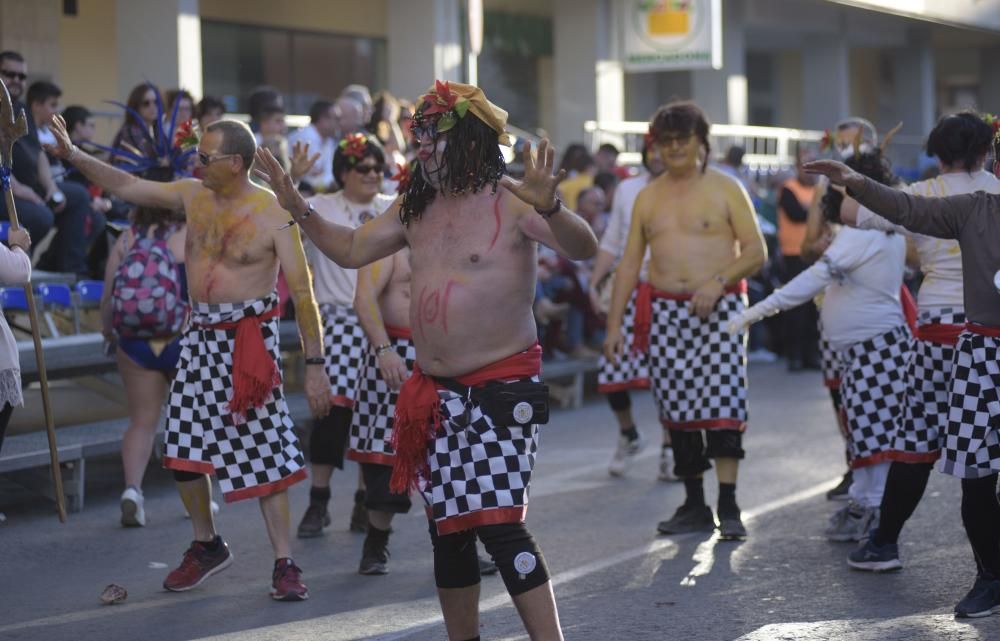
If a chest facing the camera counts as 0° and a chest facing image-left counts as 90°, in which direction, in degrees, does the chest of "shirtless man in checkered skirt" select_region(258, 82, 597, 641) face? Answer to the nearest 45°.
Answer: approximately 45°

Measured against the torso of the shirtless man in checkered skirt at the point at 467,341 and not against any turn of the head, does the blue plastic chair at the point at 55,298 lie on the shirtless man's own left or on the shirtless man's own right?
on the shirtless man's own right

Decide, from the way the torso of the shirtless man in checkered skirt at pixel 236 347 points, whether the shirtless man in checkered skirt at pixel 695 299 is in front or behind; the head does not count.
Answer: behind

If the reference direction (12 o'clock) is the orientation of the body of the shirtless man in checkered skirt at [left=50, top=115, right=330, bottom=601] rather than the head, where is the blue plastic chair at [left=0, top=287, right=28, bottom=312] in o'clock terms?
The blue plastic chair is roughly at 4 o'clock from the shirtless man in checkered skirt.

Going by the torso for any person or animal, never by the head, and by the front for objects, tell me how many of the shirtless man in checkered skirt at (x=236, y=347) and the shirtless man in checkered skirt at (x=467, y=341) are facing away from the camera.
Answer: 0

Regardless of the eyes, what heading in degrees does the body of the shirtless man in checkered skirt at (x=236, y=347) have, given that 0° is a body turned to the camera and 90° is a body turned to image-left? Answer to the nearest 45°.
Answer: approximately 45°

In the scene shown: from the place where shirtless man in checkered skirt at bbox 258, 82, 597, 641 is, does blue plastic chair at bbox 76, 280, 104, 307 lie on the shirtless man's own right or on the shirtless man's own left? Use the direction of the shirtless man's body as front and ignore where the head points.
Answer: on the shirtless man's own right

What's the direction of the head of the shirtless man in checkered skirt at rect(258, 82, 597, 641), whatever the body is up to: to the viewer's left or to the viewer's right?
to the viewer's left

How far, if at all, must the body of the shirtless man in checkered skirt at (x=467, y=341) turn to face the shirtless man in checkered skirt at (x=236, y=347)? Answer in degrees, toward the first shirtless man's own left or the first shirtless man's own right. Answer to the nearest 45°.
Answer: approximately 90° to the first shirtless man's own right

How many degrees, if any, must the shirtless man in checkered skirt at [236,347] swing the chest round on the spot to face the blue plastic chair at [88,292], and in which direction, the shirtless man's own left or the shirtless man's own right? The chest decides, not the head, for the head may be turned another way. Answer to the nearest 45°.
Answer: approximately 135° to the shirtless man's own right
